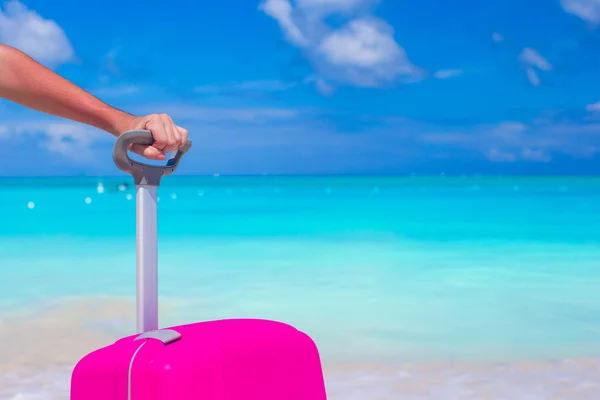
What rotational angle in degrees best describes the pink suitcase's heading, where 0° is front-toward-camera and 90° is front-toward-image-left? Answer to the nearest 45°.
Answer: approximately 315°
